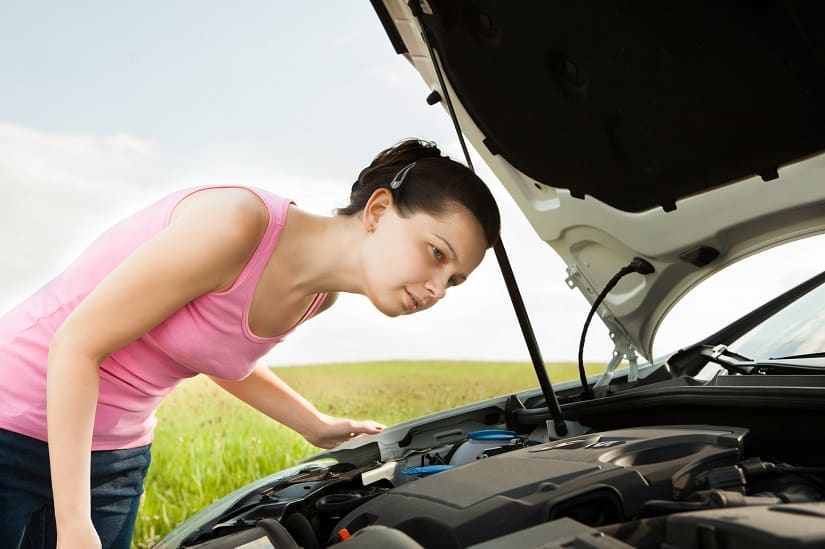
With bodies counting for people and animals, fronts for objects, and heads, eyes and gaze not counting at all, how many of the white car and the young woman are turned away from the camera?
0

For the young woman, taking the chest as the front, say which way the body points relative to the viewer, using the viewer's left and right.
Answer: facing the viewer and to the right of the viewer

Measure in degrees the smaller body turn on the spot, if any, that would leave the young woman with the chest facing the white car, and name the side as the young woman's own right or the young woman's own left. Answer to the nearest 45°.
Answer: approximately 45° to the young woman's own left

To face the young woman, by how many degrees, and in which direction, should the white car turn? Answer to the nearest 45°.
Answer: approximately 45° to its right

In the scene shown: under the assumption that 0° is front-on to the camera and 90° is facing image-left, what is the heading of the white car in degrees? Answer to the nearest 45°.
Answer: approximately 45°
